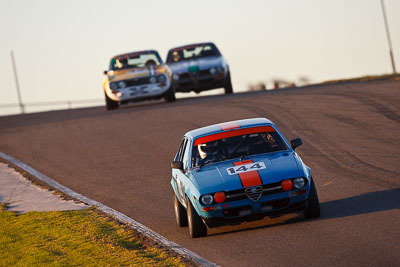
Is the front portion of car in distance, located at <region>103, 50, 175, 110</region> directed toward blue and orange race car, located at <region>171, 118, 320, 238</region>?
yes

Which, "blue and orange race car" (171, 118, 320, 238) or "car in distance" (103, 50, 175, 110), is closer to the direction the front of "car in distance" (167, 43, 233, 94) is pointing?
the blue and orange race car

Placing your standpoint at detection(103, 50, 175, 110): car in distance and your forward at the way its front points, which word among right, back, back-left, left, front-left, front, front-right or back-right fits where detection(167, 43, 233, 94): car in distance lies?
back-left

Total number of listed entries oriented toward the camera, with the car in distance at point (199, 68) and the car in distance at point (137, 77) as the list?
2

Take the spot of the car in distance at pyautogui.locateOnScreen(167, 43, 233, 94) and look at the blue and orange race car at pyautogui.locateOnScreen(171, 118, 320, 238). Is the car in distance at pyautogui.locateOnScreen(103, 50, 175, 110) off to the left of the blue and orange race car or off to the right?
right

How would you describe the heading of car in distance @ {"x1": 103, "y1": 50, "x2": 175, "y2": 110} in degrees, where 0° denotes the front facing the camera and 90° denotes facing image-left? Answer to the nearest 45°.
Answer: approximately 0°

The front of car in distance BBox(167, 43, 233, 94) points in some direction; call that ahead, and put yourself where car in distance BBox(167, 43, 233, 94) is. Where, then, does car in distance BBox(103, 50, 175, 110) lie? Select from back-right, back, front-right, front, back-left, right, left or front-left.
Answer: front-right

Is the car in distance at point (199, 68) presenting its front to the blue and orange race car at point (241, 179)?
yes
